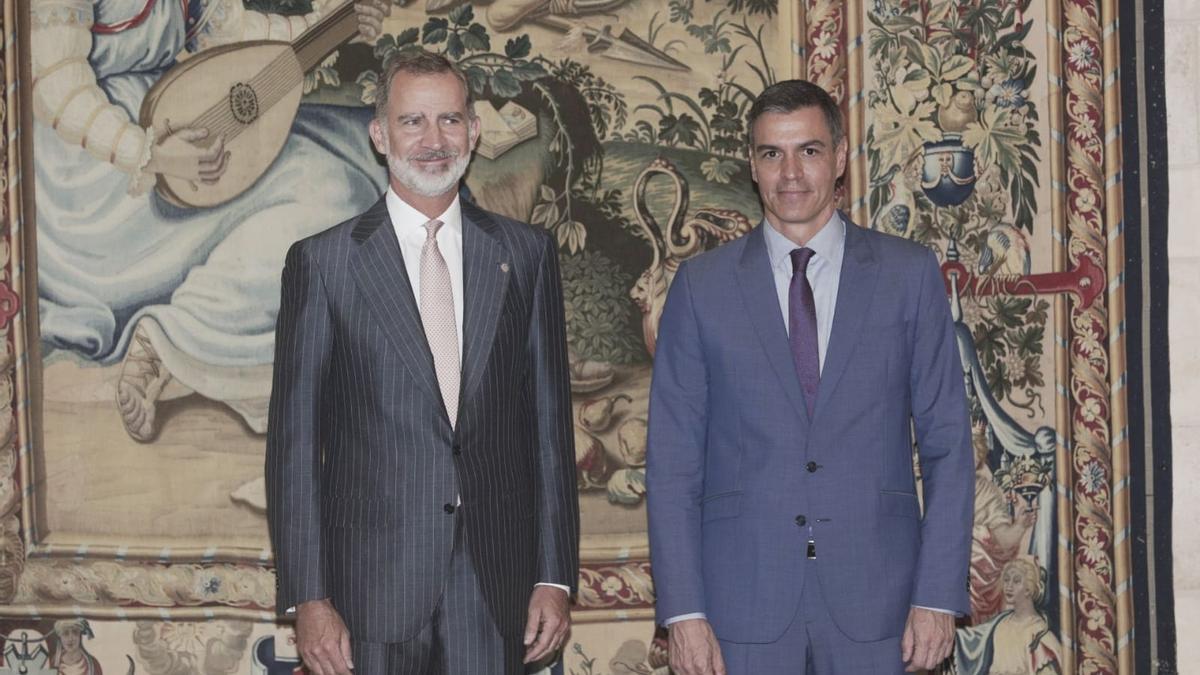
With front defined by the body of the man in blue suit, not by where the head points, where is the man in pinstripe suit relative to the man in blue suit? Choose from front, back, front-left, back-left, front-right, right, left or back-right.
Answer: right

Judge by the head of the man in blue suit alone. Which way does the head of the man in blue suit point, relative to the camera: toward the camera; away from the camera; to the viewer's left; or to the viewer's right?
toward the camera

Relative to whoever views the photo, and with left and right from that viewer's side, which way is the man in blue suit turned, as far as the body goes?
facing the viewer
